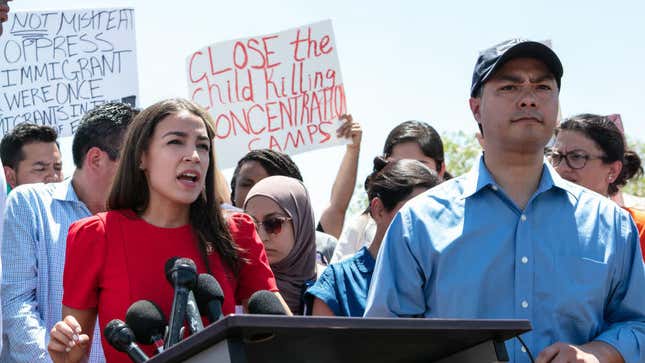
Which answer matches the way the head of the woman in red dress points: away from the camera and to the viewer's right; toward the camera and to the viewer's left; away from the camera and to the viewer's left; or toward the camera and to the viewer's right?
toward the camera and to the viewer's right

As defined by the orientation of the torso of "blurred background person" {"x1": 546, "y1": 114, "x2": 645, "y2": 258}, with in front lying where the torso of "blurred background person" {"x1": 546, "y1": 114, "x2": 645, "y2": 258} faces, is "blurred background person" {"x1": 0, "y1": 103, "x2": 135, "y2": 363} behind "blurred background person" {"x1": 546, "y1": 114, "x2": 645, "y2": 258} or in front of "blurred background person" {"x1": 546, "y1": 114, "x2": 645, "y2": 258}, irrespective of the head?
in front

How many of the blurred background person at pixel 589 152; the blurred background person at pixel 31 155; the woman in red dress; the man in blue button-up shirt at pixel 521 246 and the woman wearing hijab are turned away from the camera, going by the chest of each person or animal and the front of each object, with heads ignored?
0

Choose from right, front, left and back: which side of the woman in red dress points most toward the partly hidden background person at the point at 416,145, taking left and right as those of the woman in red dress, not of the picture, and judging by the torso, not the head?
left

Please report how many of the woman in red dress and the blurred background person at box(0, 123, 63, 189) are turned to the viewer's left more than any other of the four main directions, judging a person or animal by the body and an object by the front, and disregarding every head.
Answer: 0

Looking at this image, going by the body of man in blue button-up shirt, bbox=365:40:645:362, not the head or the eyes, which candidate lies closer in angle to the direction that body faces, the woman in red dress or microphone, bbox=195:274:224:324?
the microphone

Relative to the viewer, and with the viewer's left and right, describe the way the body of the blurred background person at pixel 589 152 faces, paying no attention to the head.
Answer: facing the viewer and to the left of the viewer

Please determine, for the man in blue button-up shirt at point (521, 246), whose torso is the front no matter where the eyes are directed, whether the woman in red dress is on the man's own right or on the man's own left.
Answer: on the man's own right

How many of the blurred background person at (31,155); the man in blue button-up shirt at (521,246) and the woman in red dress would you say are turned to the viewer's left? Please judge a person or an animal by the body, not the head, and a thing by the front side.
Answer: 0

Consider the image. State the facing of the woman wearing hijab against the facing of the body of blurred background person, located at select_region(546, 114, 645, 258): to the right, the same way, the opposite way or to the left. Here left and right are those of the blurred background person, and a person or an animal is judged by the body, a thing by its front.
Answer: the same way

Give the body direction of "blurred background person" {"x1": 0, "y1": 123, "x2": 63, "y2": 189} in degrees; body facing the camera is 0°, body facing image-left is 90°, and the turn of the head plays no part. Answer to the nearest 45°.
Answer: approximately 315°

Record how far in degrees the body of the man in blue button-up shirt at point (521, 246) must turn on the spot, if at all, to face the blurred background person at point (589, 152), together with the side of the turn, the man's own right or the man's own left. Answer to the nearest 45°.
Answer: approximately 180°

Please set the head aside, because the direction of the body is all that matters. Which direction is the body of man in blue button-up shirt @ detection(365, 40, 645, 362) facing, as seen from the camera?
toward the camera

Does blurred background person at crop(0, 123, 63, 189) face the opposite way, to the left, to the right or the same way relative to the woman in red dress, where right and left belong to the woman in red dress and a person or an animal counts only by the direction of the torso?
the same way
